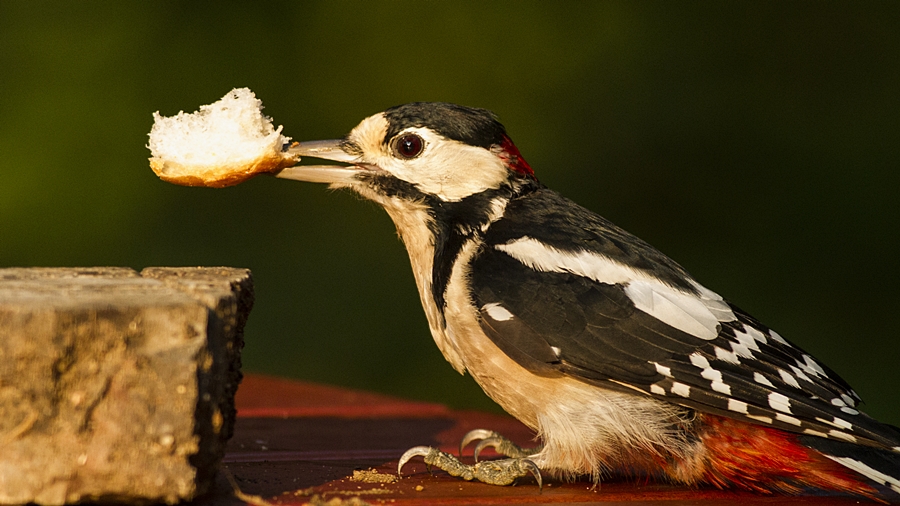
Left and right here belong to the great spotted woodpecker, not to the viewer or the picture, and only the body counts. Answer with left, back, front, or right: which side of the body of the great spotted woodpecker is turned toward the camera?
left

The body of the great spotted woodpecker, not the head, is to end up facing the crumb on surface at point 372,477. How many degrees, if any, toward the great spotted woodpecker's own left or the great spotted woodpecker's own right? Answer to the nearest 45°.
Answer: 0° — it already faces it

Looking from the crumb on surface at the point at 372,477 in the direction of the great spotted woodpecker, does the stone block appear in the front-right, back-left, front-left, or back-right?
back-right

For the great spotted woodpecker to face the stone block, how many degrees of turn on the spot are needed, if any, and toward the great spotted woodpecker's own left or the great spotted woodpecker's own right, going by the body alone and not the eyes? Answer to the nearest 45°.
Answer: approximately 45° to the great spotted woodpecker's own left
